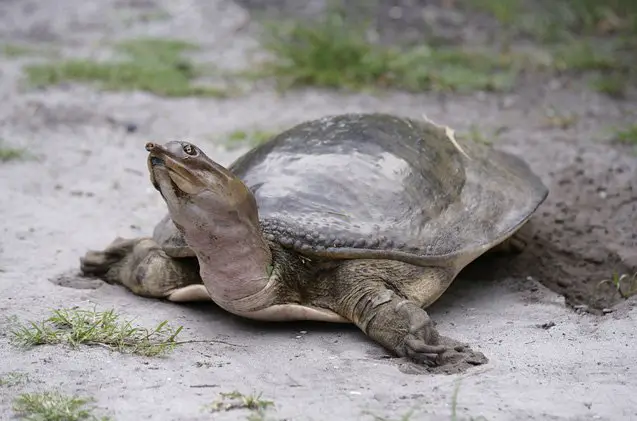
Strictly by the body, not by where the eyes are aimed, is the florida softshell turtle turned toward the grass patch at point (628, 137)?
no

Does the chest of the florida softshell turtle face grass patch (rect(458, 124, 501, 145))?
no

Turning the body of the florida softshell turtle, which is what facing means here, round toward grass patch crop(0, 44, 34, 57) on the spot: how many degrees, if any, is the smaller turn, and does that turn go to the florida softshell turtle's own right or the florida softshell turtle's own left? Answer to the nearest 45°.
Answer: approximately 90° to the florida softshell turtle's own right

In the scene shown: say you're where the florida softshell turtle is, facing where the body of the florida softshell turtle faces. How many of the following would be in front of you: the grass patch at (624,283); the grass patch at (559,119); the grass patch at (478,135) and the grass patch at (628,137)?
0

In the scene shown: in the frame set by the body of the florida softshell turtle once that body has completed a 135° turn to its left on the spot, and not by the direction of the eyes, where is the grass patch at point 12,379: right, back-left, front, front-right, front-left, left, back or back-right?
back-right

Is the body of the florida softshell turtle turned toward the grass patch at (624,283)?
no

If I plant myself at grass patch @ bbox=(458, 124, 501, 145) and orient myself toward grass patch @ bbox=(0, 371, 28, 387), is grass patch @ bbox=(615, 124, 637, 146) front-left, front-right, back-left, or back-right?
back-left

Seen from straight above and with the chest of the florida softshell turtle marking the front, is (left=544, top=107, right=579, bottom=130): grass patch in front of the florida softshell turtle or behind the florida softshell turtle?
behind
